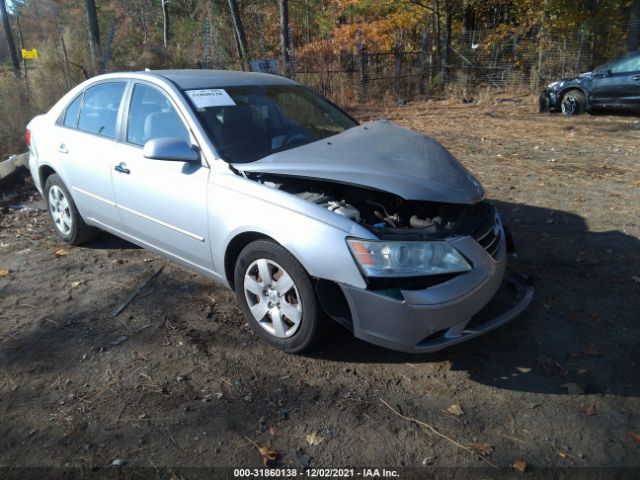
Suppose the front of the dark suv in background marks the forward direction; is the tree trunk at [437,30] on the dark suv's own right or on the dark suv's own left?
on the dark suv's own right

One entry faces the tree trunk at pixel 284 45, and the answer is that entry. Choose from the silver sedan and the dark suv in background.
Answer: the dark suv in background

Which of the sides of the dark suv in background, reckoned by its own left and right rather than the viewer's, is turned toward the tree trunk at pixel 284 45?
front

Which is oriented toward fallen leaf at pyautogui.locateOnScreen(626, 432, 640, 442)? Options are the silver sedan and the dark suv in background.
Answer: the silver sedan

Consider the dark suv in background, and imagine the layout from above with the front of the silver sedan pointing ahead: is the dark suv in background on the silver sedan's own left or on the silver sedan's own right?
on the silver sedan's own left

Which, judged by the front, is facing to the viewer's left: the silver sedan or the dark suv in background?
the dark suv in background

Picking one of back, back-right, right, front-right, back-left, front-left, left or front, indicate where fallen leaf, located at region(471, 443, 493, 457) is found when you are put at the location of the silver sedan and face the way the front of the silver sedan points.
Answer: front

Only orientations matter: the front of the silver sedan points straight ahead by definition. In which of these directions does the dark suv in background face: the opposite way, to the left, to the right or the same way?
the opposite way

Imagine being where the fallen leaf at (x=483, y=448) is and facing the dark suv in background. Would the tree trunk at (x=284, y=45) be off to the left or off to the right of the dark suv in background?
left

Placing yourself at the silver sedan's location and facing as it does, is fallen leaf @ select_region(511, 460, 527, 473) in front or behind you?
in front

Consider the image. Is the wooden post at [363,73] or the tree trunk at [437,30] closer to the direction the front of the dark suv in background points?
the wooden post

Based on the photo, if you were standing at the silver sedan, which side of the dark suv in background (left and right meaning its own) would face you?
left

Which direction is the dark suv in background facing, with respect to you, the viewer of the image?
facing to the left of the viewer

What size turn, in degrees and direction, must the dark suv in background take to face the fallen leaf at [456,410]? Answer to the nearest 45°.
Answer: approximately 90° to its left

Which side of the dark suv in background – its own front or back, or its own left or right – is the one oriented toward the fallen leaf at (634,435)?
left

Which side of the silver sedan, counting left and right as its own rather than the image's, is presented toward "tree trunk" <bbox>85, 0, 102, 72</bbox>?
back

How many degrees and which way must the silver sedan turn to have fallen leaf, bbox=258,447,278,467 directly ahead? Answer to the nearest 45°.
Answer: approximately 45° to its right

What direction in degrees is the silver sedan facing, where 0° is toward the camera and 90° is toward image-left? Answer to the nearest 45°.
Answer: approximately 315°
